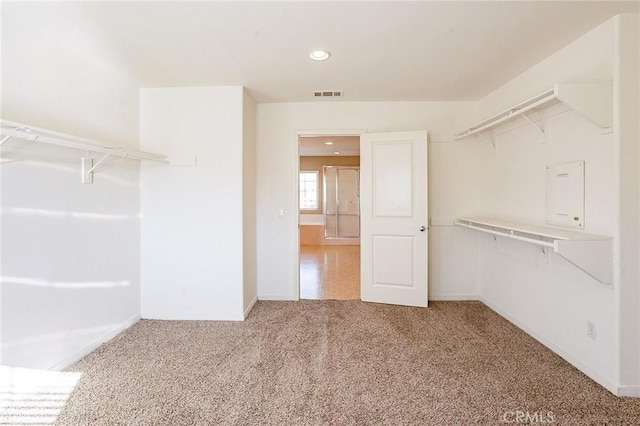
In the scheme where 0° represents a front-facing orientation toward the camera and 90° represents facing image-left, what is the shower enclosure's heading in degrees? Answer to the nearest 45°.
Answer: approximately 0°

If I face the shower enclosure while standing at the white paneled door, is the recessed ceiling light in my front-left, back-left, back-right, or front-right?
back-left

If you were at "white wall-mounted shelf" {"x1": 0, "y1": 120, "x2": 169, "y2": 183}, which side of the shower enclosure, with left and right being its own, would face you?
front

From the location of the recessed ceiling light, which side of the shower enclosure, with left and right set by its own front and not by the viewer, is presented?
front

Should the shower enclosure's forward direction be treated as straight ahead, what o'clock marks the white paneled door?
The white paneled door is roughly at 12 o'clock from the shower enclosure.
